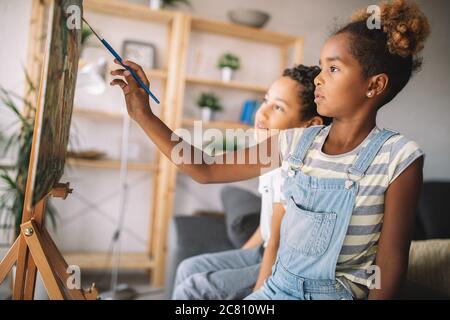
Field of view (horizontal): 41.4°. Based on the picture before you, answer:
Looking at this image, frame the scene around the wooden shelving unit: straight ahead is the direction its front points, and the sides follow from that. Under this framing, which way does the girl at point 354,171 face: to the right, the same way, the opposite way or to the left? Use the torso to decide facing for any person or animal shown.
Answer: to the right

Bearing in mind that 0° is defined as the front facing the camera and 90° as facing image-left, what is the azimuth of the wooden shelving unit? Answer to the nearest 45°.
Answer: approximately 315°

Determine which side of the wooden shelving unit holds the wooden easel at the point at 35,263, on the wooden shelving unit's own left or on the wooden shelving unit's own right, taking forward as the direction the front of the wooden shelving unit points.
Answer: on the wooden shelving unit's own right

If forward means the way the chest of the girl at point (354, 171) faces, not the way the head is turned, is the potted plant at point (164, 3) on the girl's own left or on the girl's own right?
on the girl's own right

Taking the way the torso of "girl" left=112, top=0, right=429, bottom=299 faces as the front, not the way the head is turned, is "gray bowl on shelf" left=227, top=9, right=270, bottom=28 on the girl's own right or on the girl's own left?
on the girl's own right

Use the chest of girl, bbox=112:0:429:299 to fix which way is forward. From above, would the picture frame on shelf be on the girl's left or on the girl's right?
on the girl's right

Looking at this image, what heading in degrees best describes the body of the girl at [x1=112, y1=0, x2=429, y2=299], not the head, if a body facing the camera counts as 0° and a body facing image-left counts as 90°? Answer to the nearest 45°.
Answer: approximately 45°
